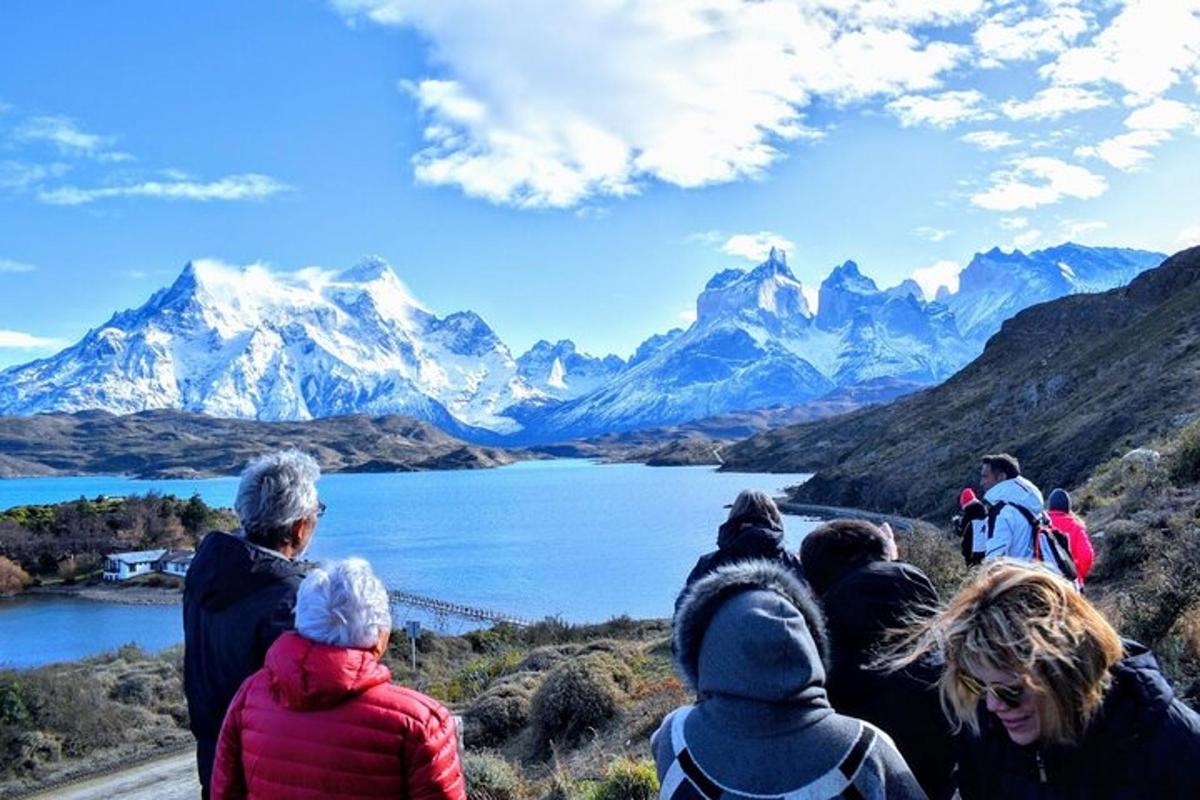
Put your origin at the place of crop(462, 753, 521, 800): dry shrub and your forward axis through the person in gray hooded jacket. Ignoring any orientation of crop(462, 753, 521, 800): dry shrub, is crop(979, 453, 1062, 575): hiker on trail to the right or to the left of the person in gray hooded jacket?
left

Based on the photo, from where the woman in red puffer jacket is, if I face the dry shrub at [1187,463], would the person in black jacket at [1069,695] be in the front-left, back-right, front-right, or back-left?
front-right

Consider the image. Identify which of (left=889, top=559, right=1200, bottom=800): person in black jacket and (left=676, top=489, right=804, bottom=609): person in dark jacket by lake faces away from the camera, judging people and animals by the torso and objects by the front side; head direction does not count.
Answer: the person in dark jacket by lake

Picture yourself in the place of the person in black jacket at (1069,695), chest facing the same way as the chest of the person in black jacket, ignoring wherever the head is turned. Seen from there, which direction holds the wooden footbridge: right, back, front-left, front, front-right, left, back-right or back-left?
right

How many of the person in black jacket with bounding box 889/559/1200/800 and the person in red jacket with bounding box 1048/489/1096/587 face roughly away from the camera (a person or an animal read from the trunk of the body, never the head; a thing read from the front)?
1

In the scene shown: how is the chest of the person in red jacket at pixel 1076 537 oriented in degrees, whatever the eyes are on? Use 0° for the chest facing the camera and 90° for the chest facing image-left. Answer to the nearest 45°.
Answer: approximately 180°

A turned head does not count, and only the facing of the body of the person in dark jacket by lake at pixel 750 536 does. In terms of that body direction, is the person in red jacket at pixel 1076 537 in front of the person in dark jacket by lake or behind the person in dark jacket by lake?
in front

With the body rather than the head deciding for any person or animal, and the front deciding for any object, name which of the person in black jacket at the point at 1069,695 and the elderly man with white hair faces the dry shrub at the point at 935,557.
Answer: the elderly man with white hair

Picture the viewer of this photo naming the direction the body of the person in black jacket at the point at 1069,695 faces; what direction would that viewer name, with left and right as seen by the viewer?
facing the viewer and to the left of the viewer

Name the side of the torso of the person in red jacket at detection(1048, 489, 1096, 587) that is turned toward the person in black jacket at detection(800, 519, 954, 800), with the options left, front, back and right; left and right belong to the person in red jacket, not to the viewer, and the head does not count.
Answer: back

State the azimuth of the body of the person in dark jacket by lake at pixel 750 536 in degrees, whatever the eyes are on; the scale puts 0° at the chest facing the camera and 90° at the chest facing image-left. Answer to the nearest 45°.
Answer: approximately 180°

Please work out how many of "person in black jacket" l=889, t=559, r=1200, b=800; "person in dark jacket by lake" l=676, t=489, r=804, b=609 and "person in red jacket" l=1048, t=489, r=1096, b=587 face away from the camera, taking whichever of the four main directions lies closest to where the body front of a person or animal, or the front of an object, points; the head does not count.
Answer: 2

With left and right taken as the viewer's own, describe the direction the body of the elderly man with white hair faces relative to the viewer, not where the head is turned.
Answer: facing away from the viewer and to the right of the viewer

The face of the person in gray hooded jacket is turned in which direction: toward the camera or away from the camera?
away from the camera

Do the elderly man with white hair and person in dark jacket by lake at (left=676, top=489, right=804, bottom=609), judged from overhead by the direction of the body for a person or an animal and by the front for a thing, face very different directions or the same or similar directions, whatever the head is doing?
same or similar directions

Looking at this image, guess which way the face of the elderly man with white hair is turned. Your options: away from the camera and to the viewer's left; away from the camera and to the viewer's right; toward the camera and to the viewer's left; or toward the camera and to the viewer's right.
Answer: away from the camera and to the viewer's right

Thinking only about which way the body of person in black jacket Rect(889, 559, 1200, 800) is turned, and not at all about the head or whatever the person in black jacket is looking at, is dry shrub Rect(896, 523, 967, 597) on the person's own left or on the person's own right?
on the person's own right

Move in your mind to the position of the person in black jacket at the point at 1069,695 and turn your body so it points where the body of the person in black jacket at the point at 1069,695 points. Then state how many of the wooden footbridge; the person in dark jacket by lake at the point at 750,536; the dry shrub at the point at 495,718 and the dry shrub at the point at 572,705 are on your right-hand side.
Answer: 4

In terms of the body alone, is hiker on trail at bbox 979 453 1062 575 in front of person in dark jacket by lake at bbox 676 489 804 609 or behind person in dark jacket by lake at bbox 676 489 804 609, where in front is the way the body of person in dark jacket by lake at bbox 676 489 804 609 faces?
in front
